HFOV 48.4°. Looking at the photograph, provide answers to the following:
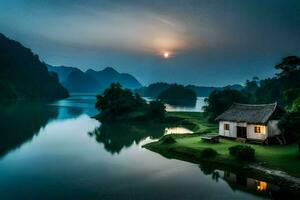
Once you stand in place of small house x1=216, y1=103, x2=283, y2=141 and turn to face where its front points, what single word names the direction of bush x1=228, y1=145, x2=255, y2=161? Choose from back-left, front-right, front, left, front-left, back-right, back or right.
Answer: front-left

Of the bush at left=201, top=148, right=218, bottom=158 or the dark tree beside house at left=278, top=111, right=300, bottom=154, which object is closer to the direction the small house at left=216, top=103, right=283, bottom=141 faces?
the bush

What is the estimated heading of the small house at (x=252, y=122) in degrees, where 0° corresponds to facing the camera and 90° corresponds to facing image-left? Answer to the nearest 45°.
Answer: approximately 45°

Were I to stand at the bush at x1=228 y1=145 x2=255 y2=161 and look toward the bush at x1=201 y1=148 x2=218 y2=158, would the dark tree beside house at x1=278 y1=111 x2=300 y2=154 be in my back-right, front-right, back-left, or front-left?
back-right

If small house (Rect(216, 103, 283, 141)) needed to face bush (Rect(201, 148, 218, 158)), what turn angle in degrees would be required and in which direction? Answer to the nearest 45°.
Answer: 0° — it already faces it

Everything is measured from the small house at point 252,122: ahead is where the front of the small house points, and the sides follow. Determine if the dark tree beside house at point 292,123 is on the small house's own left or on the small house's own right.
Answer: on the small house's own left
